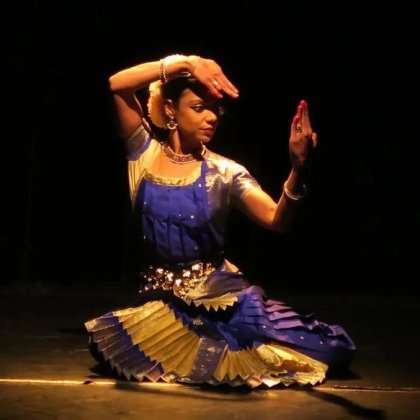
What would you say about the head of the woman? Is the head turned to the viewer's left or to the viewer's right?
to the viewer's right

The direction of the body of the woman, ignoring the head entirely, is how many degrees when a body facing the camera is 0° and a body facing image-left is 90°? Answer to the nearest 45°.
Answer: approximately 0°
